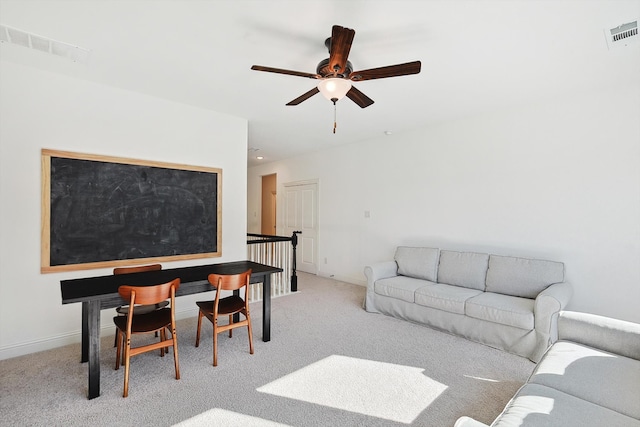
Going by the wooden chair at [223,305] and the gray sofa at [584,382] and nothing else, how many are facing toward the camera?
0

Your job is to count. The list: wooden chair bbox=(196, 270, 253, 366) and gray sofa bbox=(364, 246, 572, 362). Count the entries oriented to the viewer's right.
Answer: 0

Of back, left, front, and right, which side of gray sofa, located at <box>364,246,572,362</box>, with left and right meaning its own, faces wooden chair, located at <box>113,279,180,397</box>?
front

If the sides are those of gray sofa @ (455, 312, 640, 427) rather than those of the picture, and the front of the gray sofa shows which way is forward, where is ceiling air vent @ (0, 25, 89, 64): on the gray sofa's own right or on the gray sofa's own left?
on the gray sofa's own left

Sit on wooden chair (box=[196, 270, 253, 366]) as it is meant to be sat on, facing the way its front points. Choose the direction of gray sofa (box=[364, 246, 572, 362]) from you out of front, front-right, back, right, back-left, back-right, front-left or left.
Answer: back-right

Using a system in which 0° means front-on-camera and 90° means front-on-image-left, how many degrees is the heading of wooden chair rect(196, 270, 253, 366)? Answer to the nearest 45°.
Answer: approximately 135°

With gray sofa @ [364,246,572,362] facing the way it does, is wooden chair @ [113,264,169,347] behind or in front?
in front

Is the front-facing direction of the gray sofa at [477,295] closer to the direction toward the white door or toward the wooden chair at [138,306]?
the wooden chair

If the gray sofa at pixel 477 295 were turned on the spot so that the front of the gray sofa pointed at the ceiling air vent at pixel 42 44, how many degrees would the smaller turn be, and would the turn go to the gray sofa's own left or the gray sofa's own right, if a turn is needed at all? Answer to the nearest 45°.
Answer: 0° — it already faces it

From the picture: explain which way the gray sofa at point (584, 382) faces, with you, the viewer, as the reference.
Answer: facing away from the viewer and to the left of the viewer

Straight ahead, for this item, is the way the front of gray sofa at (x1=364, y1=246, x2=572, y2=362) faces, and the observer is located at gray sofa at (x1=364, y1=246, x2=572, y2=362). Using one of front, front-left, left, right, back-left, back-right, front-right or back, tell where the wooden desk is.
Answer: front
